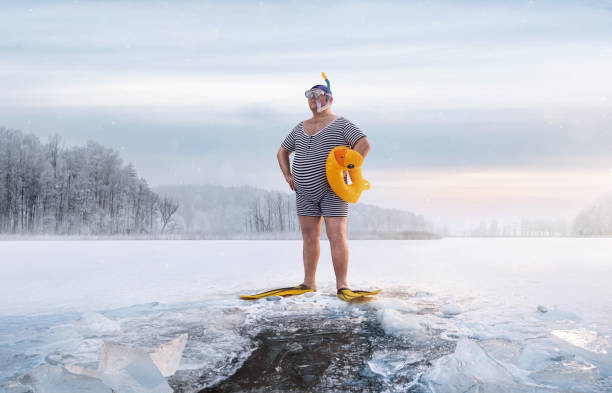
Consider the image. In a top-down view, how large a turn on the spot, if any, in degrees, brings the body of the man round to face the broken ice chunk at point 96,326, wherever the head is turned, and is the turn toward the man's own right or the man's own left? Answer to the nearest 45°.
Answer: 0° — they already face it

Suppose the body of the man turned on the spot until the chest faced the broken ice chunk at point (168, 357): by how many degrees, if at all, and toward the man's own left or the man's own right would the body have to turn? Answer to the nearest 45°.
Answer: approximately 45° to the man's own left

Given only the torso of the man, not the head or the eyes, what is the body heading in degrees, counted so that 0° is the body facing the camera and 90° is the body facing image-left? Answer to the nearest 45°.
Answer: approximately 45°

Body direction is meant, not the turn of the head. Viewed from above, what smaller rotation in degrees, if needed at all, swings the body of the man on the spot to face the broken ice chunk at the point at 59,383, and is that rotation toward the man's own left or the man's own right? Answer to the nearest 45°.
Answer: approximately 45° to the man's own left
